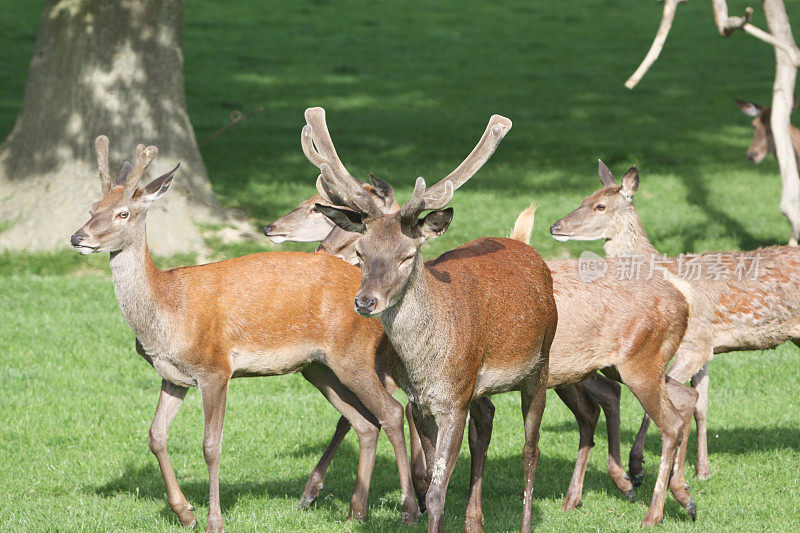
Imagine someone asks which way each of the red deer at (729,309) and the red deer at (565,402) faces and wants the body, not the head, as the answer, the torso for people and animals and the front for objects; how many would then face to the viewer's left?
2

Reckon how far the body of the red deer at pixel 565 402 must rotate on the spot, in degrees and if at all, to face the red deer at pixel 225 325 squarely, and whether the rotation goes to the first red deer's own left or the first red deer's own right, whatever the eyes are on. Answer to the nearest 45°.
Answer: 0° — it already faces it

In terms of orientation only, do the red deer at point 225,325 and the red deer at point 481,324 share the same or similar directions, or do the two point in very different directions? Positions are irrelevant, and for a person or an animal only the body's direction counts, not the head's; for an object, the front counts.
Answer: same or similar directions

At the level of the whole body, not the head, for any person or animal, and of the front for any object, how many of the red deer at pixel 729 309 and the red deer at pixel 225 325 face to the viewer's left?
2

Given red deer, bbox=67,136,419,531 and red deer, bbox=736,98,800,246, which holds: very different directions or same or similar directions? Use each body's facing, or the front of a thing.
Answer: same or similar directions

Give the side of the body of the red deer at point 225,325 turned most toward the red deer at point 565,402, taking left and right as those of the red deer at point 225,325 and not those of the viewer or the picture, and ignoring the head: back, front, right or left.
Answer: back

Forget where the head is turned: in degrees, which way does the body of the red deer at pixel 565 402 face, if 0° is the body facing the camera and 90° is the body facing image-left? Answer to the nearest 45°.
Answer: approximately 90°

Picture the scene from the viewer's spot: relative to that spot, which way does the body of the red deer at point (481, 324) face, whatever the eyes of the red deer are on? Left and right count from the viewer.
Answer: facing the viewer and to the left of the viewer

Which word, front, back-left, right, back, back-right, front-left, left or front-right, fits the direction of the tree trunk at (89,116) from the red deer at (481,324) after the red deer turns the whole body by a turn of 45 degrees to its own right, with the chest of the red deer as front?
front-right

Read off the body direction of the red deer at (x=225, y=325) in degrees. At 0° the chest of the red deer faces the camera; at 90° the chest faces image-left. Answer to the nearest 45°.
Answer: approximately 90°

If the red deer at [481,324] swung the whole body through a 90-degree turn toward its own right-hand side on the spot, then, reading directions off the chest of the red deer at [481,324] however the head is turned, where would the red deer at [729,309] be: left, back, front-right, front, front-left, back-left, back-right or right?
right

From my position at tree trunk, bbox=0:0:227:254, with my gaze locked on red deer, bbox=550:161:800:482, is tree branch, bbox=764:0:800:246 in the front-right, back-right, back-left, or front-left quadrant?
front-left

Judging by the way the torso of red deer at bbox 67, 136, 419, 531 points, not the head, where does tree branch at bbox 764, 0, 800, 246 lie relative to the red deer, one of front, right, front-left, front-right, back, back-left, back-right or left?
back-right

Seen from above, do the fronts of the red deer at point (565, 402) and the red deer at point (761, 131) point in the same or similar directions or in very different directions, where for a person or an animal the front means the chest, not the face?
same or similar directions

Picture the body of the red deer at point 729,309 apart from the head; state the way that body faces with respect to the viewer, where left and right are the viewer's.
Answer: facing to the left of the viewer
